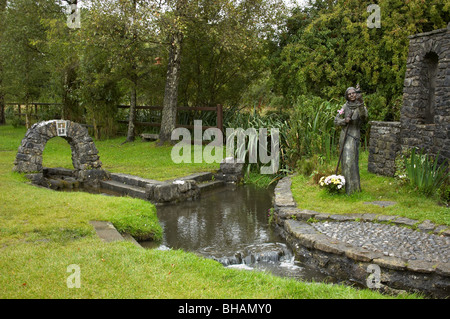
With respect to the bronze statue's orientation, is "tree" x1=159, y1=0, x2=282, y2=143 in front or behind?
behind

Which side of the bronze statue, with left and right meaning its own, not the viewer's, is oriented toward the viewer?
front

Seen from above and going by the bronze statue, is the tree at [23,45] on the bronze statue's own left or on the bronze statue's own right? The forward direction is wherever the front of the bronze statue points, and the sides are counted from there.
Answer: on the bronze statue's own right

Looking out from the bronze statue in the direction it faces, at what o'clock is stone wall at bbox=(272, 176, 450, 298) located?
The stone wall is roughly at 12 o'clock from the bronze statue.

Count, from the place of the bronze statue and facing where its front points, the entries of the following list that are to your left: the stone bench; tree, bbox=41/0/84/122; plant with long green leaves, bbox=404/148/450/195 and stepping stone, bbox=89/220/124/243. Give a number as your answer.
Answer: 1

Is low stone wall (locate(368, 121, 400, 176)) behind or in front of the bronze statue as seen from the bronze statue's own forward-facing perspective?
behind

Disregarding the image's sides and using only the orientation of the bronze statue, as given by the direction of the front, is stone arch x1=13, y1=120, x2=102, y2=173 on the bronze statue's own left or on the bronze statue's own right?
on the bronze statue's own right

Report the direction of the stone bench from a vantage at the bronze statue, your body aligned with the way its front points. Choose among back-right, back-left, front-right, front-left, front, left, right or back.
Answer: back-right

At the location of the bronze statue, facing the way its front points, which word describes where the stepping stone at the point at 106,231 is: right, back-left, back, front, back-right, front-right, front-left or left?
front-right
